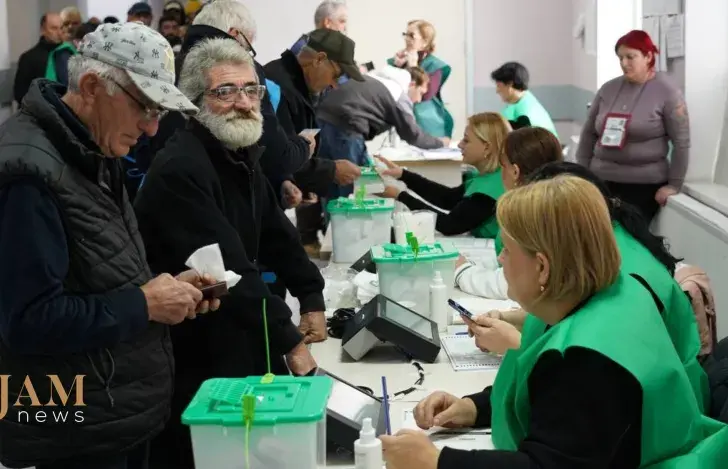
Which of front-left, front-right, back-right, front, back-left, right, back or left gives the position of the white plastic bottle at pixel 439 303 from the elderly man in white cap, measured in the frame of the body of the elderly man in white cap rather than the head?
front-left

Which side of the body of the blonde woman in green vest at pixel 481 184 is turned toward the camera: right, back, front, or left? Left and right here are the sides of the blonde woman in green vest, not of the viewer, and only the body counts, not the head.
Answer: left

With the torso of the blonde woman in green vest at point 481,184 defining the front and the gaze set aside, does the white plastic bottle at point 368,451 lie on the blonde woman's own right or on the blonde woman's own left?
on the blonde woman's own left

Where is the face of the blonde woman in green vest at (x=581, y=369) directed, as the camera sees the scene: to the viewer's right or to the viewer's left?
to the viewer's left

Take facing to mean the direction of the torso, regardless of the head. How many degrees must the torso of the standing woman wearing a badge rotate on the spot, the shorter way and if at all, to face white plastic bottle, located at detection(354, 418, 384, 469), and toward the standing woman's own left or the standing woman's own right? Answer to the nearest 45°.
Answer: approximately 45° to the standing woman's own left

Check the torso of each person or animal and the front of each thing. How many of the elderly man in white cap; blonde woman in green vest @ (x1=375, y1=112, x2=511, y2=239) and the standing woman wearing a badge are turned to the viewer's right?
1

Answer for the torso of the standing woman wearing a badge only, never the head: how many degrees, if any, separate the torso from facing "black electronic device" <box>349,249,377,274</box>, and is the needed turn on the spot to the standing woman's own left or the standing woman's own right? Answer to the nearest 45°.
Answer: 0° — they already face it

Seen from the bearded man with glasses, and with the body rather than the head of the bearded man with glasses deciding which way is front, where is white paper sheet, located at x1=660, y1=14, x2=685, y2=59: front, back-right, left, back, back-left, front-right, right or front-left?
left

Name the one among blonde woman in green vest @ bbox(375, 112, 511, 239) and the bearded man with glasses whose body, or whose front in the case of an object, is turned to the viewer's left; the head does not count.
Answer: the blonde woman in green vest

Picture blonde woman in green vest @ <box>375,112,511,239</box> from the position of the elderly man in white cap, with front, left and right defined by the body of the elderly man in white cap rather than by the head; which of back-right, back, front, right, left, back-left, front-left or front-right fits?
front-left

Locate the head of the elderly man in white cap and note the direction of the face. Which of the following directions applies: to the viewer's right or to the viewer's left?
to the viewer's right

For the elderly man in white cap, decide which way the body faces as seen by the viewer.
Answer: to the viewer's right
